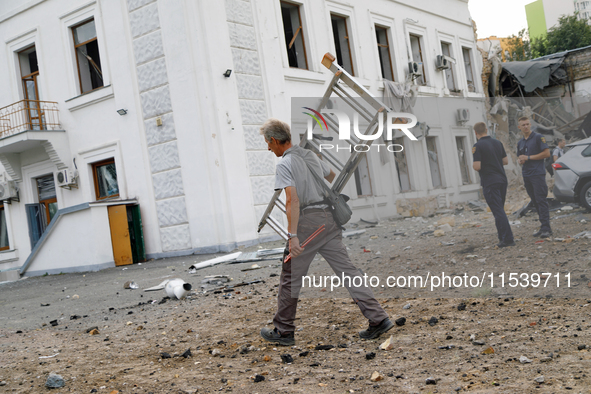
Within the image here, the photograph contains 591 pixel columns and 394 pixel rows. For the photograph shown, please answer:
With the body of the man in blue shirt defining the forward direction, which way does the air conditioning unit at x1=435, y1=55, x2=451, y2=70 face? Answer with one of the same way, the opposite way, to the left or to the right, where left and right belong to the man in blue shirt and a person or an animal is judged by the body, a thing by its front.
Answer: to the left

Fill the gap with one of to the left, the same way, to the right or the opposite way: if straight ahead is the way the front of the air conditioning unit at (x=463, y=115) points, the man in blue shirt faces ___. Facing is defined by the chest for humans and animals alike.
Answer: to the right

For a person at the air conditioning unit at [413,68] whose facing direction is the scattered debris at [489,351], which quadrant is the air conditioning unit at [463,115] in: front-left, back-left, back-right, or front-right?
back-left

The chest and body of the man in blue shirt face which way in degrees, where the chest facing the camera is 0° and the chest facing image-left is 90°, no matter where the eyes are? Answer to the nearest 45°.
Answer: approximately 45°

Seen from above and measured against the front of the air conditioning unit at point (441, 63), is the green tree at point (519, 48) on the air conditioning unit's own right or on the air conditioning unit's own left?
on the air conditioning unit's own left

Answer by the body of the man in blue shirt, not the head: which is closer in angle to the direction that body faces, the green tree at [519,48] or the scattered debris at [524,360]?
the scattered debris

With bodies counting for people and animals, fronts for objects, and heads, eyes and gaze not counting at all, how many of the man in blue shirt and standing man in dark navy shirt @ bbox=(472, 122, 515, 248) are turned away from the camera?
1

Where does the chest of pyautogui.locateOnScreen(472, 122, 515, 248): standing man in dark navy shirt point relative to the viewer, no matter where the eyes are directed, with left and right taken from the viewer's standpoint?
facing away from the viewer
